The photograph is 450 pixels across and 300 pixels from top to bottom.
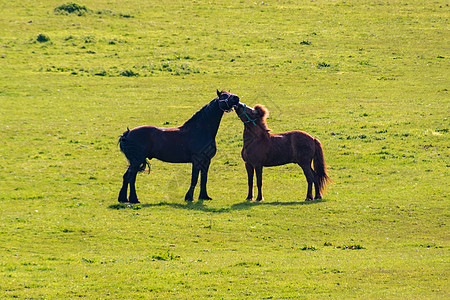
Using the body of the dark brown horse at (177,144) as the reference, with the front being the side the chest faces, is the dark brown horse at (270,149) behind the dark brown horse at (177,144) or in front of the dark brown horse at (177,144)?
in front

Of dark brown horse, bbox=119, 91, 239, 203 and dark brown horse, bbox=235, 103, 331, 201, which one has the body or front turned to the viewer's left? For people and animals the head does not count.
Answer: dark brown horse, bbox=235, 103, 331, 201

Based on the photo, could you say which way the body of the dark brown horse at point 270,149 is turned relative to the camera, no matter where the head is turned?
to the viewer's left

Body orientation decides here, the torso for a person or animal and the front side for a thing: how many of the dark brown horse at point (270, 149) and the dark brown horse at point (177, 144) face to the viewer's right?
1

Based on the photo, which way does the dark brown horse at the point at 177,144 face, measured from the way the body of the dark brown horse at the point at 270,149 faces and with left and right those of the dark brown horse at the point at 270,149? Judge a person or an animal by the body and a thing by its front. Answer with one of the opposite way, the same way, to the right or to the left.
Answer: the opposite way

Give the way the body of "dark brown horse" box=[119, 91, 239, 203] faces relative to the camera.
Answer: to the viewer's right

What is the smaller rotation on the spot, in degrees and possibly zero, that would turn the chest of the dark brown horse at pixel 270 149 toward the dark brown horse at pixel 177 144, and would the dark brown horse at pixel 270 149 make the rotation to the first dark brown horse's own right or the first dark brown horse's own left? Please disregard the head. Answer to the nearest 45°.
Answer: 0° — it already faces it
